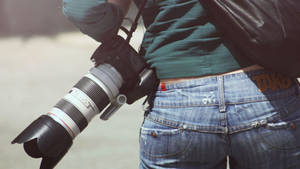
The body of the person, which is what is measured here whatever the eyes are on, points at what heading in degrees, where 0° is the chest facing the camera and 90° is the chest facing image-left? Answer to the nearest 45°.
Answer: approximately 180°
